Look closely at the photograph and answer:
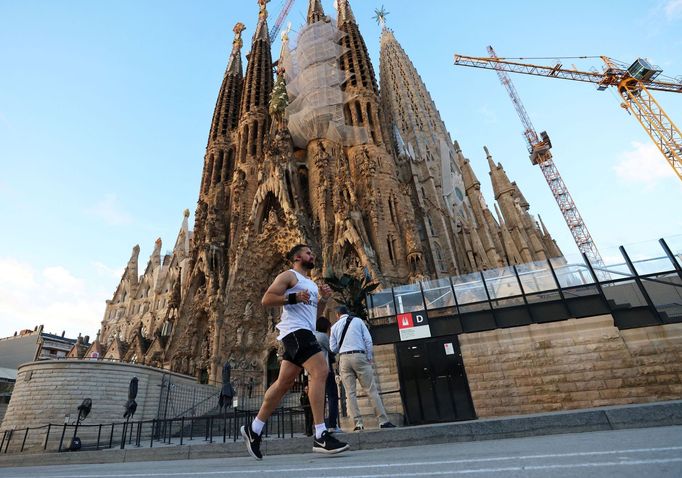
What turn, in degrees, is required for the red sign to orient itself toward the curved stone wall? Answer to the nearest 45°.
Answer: approximately 90° to its right

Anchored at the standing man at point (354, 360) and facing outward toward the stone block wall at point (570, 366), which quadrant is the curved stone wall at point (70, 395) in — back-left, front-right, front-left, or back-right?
back-left

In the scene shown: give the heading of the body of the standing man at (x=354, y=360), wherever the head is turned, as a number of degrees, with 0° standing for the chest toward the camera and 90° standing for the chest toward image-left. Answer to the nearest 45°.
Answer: approximately 180°

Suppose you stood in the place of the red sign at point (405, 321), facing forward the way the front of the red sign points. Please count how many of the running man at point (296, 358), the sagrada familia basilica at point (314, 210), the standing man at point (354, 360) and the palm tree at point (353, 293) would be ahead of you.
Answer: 2

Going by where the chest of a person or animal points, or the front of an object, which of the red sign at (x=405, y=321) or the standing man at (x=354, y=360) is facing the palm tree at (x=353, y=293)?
the standing man

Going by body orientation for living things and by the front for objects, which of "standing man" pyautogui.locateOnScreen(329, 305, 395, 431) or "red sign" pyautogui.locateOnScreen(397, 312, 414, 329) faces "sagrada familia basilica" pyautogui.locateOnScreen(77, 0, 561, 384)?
the standing man

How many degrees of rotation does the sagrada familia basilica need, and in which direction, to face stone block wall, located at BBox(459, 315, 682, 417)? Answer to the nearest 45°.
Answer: approximately 45° to its left
